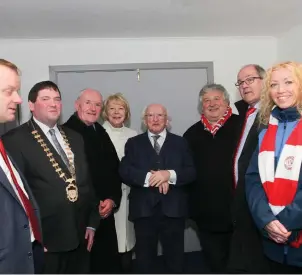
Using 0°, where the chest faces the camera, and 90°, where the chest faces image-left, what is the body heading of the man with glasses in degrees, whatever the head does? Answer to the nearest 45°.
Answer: approximately 45°

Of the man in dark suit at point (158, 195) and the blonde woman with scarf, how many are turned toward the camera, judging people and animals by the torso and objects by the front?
2

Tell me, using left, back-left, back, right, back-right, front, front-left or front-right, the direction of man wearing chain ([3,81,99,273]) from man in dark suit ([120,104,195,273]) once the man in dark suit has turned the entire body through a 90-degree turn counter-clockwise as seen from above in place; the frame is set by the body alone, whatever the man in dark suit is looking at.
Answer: back-right

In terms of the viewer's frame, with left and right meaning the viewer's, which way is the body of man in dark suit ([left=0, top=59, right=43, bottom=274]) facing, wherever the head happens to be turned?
facing the viewer and to the right of the viewer

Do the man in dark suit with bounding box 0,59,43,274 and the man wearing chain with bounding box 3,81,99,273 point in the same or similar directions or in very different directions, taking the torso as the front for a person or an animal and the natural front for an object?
same or similar directions

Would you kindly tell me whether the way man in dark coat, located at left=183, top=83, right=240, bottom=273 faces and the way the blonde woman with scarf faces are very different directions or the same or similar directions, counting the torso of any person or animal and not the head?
same or similar directions

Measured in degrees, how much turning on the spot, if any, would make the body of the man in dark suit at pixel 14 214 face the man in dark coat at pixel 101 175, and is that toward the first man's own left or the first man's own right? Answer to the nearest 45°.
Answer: approximately 90° to the first man's own left

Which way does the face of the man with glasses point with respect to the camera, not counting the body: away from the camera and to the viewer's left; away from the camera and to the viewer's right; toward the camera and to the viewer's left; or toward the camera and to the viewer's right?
toward the camera and to the viewer's left

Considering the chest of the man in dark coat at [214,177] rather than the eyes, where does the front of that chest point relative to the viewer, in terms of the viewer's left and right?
facing the viewer
